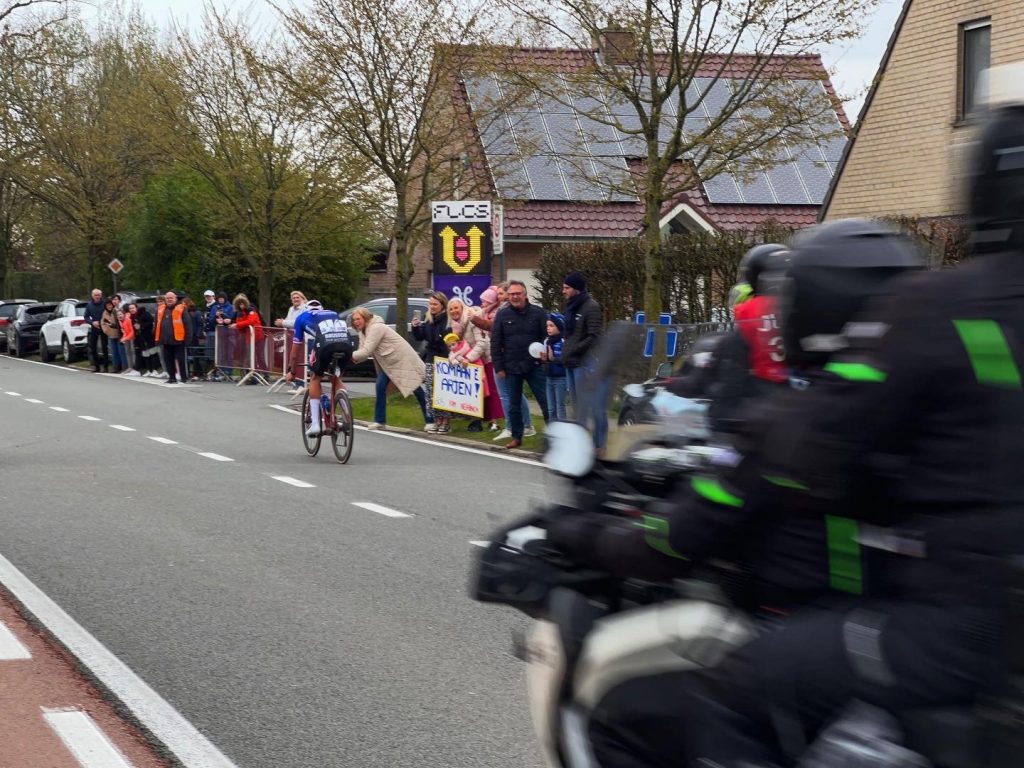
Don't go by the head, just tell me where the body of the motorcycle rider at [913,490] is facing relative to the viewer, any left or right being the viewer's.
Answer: facing away from the viewer and to the left of the viewer

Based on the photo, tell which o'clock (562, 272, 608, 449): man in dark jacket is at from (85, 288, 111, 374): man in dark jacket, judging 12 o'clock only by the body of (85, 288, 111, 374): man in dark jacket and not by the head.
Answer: (562, 272, 608, 449): man in dark jacket is roughly at 11 o'clock from (85, 288, 111, 374): man in dark jacket.

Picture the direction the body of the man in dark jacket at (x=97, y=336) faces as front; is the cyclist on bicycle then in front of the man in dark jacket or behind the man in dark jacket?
in front

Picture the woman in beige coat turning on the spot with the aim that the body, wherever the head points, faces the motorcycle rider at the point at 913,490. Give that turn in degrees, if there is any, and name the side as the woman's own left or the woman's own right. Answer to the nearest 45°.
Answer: approximately 90° to the woman's own left

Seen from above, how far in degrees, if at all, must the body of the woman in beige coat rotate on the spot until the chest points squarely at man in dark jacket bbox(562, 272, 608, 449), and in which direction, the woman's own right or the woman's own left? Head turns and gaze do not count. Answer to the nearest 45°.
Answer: approximately 135° to the woman's own left

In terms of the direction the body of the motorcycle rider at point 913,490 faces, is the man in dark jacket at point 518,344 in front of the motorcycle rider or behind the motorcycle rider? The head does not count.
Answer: in front

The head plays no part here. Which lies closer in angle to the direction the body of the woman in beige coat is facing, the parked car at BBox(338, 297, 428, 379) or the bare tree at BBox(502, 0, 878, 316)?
the parked car

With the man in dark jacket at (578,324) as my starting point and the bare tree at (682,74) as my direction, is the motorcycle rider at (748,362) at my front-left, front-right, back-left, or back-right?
back-right

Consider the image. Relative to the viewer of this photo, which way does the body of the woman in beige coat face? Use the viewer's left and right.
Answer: facing to the left of the viewer

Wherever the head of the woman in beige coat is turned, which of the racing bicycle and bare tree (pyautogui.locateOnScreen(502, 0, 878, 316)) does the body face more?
the racing bicycle

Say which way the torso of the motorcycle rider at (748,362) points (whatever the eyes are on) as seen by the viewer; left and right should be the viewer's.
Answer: facing away from the viewer and to the left of the viewer
